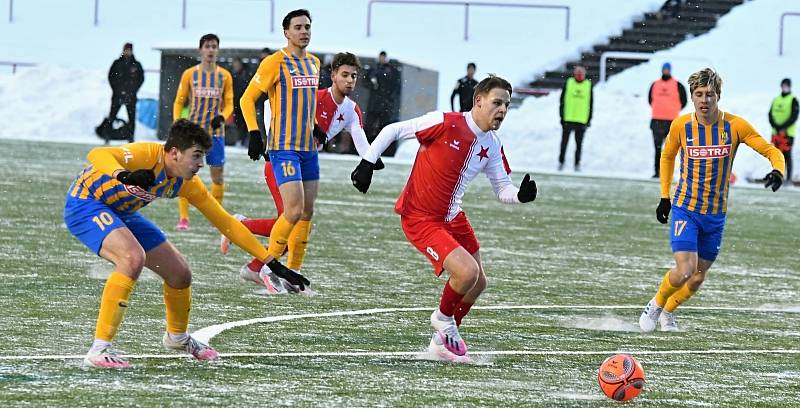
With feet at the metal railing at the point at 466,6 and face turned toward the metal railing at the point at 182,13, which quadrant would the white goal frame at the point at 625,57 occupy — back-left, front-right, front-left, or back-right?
back-left

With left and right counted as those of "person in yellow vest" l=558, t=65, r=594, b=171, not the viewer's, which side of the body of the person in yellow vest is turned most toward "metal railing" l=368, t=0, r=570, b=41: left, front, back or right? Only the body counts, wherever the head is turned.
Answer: back

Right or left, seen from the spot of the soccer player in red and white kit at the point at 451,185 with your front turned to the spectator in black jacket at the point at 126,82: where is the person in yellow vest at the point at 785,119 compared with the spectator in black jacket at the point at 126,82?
right

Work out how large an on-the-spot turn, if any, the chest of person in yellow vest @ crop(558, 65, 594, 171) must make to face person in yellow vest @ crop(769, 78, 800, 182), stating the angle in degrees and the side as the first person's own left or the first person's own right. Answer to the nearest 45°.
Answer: approximately 90° to the first person's own left

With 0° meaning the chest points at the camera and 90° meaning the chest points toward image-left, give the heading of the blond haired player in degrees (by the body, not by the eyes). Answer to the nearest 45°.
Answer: approximately 0°

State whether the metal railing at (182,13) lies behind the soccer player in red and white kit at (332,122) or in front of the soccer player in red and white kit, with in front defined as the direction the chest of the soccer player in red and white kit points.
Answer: behind

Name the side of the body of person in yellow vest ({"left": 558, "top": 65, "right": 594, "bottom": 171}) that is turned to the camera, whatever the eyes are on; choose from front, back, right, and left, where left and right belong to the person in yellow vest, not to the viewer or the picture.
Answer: front

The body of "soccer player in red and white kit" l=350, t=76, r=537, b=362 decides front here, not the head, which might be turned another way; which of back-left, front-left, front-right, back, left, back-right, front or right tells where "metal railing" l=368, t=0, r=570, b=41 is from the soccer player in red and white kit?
back-left

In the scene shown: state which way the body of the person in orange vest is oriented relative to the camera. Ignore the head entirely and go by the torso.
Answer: toward the camera

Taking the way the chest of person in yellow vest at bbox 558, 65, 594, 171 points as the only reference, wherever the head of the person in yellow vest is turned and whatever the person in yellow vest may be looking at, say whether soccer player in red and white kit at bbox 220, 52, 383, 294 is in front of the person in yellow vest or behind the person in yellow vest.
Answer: in front

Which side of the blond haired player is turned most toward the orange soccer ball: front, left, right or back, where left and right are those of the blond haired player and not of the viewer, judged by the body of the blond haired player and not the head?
front

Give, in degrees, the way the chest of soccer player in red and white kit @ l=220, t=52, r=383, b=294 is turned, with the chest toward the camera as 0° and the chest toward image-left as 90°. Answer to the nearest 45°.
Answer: approximately 315°
